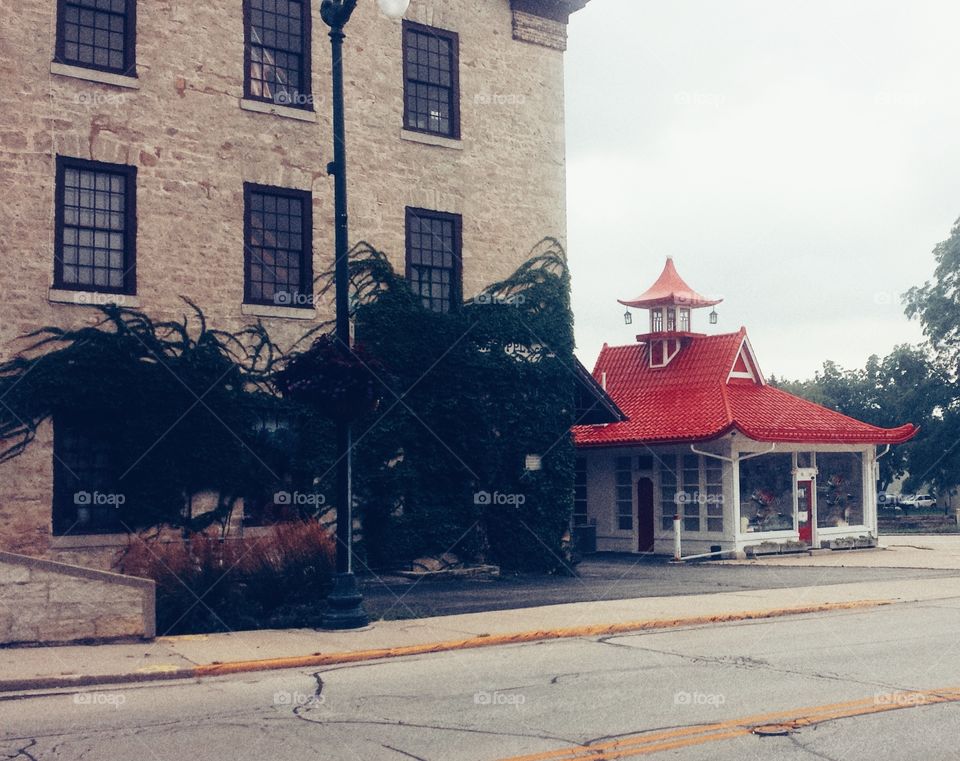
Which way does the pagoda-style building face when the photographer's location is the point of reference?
facing the viewer and to the right of the viewer

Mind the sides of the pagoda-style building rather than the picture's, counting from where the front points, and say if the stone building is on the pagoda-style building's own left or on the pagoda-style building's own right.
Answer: on the pagoda-style building's own right

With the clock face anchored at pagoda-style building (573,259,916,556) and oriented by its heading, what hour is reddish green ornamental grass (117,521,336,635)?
The reddish green ornamental grass is roughly at 2 o'clock from the pagoda-style building.

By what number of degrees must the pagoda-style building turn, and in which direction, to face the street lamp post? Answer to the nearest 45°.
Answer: approximately 45° to its right

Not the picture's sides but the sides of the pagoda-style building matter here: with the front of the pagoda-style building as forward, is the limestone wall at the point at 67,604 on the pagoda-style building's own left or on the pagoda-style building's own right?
on the pagoda-style building's own right
